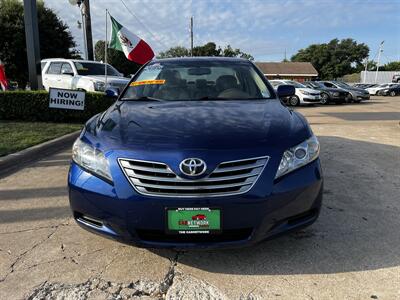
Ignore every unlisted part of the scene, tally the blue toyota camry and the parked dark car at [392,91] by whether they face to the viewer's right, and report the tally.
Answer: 0

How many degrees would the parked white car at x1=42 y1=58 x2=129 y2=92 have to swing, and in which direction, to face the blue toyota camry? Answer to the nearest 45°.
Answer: approximately 45° to its right

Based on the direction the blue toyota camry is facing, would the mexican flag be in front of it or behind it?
behind

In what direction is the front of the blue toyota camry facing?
toward the camera

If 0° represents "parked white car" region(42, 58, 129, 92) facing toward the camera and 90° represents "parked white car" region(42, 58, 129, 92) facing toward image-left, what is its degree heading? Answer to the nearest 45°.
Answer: approximately 315°

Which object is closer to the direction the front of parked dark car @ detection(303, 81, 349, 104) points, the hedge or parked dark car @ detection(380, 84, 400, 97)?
the hedge

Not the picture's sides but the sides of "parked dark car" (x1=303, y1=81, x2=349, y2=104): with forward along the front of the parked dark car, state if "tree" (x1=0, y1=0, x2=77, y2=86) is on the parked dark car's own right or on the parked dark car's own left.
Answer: on the parked dark car's own right

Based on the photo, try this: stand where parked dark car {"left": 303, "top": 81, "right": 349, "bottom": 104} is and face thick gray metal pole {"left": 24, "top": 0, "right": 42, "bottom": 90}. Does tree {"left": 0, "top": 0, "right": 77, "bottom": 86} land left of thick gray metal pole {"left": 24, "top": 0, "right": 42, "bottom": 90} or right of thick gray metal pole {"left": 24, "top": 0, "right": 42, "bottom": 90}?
right

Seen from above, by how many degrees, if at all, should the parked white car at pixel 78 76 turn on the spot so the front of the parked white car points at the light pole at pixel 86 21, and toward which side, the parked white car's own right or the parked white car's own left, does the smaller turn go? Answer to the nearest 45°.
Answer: approximately 135° to the parked white car's own left

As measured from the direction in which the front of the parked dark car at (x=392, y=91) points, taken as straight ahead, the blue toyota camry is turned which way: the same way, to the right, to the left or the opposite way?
to the left
